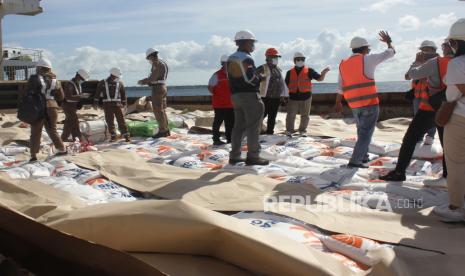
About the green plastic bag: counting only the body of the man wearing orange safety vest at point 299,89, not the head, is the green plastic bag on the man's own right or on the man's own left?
on the man's own right

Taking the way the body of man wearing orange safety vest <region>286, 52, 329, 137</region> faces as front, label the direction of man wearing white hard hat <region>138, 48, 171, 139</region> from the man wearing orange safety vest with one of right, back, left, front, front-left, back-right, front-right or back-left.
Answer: right

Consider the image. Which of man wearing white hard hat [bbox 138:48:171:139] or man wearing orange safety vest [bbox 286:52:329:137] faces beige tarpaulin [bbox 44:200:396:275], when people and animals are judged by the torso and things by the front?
the man wearing orange safety vest

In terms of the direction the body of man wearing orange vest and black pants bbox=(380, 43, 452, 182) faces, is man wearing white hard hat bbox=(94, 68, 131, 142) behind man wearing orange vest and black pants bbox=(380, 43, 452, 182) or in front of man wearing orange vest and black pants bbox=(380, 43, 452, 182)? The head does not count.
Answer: in front

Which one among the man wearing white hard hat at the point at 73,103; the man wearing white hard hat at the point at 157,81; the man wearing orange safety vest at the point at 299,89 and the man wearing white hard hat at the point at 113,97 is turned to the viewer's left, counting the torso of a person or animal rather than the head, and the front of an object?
the man wearing white hard hat at the point at 157,81

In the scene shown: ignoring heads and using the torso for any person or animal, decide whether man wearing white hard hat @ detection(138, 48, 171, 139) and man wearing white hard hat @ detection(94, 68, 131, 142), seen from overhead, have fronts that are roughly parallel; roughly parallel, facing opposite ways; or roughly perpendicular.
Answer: roughly perpendicular

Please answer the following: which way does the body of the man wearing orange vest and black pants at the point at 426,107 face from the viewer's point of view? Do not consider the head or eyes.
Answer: to the viewer's left

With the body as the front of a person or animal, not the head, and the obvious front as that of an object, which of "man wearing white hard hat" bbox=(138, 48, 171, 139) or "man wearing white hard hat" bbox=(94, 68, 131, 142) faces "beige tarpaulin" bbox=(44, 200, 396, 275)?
"man wearing white hard hat" bbox=(94, 68, 131, 142)

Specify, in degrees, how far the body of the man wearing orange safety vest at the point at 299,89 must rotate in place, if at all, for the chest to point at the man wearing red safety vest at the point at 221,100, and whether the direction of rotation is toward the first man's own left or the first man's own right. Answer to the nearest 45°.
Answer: approximately 45° to the first man's own right

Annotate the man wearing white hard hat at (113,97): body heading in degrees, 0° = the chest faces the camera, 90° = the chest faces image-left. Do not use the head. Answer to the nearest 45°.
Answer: approximately 0°

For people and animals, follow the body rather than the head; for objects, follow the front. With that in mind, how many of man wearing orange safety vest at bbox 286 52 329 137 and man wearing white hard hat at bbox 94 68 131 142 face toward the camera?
2
